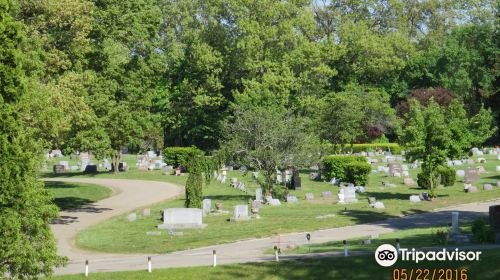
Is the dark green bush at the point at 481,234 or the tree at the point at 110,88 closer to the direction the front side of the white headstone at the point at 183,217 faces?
the dark green bush

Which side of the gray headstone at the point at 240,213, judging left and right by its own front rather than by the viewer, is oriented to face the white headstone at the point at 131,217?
right

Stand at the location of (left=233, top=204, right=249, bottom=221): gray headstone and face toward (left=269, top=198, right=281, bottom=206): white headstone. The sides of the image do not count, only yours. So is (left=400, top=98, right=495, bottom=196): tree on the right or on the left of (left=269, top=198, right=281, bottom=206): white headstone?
right

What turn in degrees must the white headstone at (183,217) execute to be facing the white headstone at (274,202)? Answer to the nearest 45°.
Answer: approximately 135° to its left

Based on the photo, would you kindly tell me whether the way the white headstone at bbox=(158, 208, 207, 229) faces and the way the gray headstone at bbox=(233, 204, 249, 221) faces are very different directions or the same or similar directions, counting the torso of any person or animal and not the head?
same or similar directions

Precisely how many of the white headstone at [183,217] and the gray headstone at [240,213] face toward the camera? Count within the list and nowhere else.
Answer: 2

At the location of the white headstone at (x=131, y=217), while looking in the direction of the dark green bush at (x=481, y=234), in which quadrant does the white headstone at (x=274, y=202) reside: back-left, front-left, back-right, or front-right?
front-left

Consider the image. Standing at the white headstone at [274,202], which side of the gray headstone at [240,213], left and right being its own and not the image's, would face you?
back

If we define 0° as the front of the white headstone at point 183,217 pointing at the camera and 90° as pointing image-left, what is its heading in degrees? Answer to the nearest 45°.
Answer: approximately 0°

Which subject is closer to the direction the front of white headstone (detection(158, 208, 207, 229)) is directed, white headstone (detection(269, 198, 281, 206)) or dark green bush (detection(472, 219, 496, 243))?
the dark green bush

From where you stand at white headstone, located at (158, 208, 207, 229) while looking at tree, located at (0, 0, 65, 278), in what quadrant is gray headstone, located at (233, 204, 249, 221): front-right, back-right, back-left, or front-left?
back-left

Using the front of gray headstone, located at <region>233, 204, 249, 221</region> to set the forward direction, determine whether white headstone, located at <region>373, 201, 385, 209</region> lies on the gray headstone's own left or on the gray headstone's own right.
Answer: on the gray headstone's own left

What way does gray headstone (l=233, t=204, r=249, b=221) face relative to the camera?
toward the camera

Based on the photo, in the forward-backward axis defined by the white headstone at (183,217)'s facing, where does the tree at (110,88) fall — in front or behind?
behind
